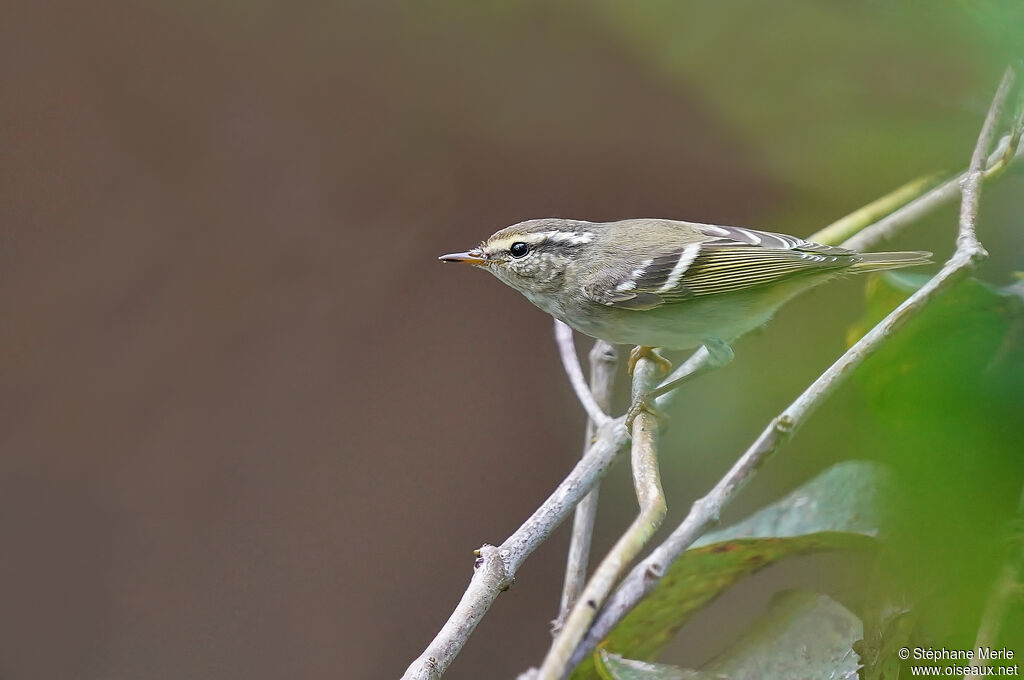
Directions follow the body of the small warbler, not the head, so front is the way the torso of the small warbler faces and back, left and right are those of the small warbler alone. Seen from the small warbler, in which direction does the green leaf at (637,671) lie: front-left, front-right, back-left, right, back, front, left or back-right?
left

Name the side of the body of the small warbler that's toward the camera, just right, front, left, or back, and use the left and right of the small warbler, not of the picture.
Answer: left
